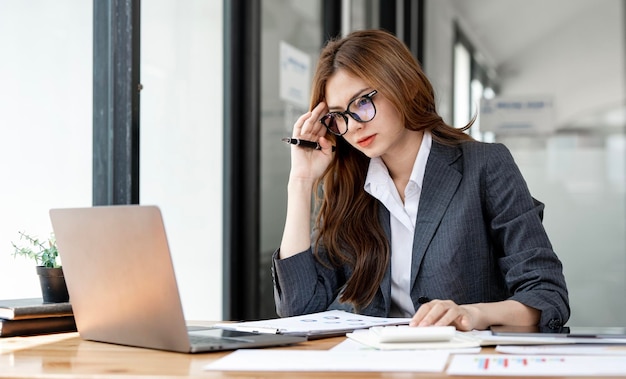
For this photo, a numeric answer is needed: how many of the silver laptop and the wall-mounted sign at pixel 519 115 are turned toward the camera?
1

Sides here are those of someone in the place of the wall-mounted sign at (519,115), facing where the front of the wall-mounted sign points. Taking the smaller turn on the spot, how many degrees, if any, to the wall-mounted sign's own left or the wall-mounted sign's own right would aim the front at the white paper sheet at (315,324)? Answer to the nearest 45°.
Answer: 0° — it already faces it

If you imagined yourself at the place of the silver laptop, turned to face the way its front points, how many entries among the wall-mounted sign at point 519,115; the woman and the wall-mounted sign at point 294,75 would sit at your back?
0

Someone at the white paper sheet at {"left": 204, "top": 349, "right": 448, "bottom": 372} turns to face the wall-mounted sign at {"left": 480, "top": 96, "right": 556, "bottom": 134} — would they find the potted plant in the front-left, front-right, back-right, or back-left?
front-left

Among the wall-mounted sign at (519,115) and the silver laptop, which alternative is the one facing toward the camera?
the wall-mounted sign

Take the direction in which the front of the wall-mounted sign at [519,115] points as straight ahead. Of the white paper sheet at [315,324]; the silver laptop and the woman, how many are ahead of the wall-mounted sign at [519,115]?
3

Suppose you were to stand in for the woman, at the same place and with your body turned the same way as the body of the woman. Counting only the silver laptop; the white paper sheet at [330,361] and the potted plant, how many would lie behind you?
0

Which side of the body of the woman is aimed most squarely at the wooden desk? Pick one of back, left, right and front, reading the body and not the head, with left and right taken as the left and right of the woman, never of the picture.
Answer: front

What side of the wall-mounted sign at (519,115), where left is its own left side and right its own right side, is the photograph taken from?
front

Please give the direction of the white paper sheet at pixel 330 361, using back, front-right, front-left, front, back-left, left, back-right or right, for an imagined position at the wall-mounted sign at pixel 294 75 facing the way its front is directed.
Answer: front-right

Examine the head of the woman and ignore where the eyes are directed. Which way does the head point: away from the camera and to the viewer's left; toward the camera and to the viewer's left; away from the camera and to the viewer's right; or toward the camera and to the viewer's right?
toward the camera and to the viewer's left

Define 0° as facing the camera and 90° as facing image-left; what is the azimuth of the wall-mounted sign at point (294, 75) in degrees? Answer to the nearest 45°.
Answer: approximately 315°

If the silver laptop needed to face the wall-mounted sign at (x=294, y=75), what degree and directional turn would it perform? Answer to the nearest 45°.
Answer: approximately 45° to its left

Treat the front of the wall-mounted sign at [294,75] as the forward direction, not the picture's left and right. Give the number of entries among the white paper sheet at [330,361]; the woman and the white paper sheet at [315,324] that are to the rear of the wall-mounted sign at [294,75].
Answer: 0

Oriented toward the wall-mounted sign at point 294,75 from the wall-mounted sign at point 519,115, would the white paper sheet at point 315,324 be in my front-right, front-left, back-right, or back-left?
front-left

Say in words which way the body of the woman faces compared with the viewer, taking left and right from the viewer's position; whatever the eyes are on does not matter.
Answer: facing the viewer and to the left of the viewer

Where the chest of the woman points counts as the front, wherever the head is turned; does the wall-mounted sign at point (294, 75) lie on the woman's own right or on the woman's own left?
on the woman's own right

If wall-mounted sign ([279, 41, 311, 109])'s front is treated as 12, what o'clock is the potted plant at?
The potted plant is roughly at 2 o'clock from the wall-mounted sign.

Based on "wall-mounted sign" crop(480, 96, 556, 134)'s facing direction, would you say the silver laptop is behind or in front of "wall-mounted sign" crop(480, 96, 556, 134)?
in front

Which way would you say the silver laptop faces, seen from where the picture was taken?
facing away from the viewer and to the right of the viewer
